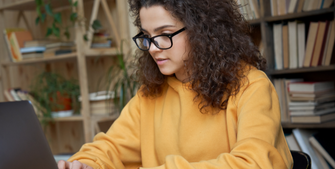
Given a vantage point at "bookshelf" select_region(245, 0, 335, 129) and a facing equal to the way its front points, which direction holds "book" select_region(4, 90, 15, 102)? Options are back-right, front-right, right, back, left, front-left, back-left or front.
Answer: right

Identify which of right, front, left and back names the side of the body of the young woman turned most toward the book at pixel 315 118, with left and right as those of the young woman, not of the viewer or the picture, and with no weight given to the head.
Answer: back

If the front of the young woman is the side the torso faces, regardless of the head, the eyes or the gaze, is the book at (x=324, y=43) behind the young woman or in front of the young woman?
behind

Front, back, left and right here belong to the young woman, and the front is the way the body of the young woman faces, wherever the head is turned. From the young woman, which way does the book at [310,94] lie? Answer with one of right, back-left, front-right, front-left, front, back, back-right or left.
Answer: back

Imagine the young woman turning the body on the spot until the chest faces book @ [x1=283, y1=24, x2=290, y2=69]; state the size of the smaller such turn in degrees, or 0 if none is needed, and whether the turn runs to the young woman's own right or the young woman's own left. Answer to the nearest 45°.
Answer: approximately 180°

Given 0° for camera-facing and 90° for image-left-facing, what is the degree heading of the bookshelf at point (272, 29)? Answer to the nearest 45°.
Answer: approximately 0°

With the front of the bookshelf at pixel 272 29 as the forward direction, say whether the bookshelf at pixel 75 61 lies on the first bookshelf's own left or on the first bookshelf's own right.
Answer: on the first bookshelf's own right

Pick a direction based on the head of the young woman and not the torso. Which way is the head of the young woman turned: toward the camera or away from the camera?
toward the camera

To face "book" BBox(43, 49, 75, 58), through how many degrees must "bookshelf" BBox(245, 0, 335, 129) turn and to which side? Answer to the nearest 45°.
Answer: approximately 90° to its right

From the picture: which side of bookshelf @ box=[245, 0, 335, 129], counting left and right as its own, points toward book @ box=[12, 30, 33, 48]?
right

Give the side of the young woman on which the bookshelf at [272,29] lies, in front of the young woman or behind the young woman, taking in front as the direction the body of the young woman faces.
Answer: behind

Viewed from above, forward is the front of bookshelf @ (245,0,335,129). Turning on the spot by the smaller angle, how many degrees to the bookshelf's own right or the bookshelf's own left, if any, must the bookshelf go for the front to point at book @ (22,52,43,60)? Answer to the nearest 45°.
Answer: approximately 90° to the bookshelf's own right

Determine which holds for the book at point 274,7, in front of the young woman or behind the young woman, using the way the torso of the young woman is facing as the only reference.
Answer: behind

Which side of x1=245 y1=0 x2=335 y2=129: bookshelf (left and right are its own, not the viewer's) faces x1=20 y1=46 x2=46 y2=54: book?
right

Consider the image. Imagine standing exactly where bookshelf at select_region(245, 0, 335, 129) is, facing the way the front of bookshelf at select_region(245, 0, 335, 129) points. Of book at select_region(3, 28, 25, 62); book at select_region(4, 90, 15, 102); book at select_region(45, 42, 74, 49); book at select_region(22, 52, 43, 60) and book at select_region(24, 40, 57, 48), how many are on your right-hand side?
5

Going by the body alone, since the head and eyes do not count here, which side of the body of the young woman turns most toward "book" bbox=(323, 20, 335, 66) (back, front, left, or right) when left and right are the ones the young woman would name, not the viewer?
back

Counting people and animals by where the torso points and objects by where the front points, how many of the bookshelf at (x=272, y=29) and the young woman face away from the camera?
0
